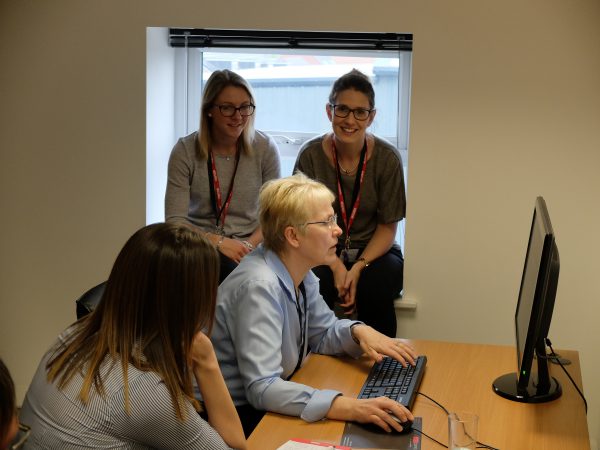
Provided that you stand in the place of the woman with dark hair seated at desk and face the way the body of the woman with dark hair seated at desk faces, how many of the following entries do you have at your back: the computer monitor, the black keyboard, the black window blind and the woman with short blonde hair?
0

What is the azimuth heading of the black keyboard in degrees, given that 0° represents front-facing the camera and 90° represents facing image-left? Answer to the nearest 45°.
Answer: approximately 90°

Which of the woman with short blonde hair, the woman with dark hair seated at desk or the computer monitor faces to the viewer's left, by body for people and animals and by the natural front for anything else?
the computer monitor

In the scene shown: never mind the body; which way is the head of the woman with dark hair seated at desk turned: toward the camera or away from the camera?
away from the camera

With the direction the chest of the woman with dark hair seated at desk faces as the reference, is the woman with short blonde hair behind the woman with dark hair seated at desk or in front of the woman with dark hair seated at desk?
in front

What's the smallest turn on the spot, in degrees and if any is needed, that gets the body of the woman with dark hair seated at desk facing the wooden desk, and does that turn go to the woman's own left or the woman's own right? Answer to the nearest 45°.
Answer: approximately 45° to the woman's own right

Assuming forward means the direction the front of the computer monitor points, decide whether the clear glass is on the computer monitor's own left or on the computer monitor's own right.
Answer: on the computer monitor's own left

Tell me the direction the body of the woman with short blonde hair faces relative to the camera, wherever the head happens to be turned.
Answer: to the viewer's right

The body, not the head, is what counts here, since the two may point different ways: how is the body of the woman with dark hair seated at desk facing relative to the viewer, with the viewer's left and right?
facing away from the viewer and to the right of the viewer

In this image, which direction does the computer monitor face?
to the viewer's left

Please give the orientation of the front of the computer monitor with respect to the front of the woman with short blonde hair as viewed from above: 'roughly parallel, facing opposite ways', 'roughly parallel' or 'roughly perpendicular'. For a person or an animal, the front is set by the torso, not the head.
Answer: roughly parallel, facing opposite ways

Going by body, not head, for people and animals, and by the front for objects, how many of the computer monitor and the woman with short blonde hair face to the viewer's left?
1

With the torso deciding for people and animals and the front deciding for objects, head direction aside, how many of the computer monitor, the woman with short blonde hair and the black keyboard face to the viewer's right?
1
